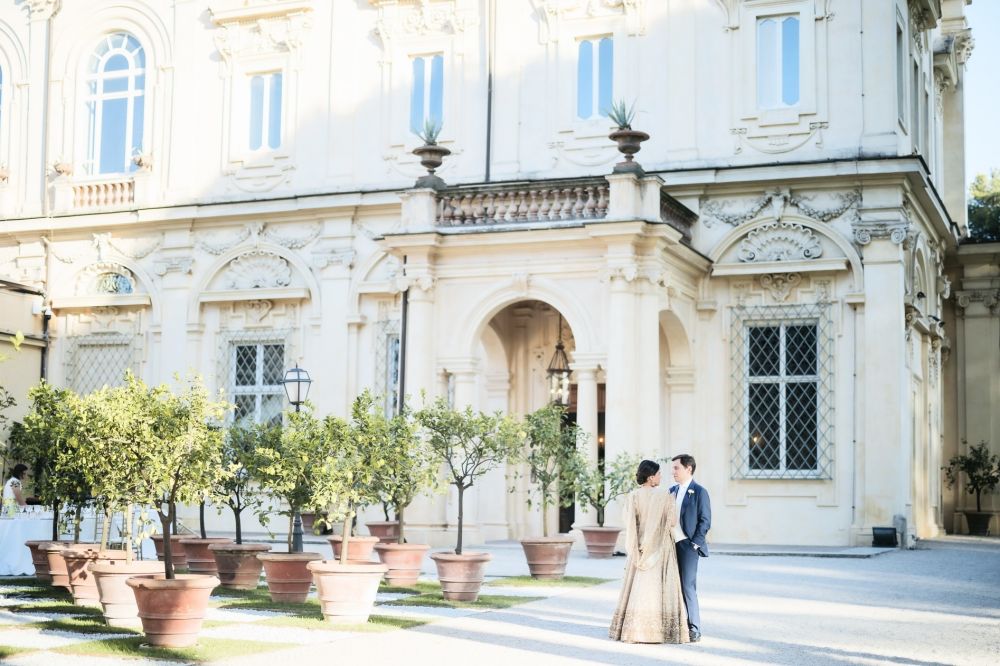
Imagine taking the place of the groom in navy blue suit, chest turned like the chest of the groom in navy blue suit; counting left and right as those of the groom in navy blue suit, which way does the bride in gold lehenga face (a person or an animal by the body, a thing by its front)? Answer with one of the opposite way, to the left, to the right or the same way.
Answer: the opposite way

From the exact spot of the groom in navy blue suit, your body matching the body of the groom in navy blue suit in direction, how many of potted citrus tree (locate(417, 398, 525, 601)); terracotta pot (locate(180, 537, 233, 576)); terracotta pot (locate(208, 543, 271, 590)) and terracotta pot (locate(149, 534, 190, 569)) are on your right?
4

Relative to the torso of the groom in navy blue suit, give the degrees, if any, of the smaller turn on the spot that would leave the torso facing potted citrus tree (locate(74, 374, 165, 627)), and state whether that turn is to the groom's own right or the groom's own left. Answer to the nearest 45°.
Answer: approximately 45° to the groom's own right

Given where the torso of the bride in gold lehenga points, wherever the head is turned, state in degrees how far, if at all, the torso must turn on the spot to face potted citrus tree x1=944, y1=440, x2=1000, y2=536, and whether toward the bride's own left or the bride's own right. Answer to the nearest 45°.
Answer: approximately 45° to the bride's own right

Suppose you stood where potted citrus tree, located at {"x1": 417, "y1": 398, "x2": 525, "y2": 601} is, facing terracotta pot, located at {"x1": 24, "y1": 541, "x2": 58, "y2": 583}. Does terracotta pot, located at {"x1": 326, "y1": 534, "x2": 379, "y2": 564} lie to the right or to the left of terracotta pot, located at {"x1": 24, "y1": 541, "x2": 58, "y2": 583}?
right

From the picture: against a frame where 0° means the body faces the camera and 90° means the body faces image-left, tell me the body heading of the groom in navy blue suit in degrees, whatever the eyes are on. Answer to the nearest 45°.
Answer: approximately 45°

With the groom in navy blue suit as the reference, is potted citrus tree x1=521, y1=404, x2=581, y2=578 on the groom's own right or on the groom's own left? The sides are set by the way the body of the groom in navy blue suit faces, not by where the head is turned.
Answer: on the groom's own right

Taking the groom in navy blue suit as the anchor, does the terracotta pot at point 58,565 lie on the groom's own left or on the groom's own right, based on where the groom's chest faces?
on the groom's own right

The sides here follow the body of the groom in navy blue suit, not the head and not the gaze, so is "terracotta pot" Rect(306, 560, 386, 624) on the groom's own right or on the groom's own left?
on the groom's own right

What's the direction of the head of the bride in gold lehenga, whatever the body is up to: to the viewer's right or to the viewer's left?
to the viewer's right

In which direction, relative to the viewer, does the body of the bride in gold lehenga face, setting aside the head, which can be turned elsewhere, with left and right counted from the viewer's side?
facing away from the viewer and to the right of the viewer
